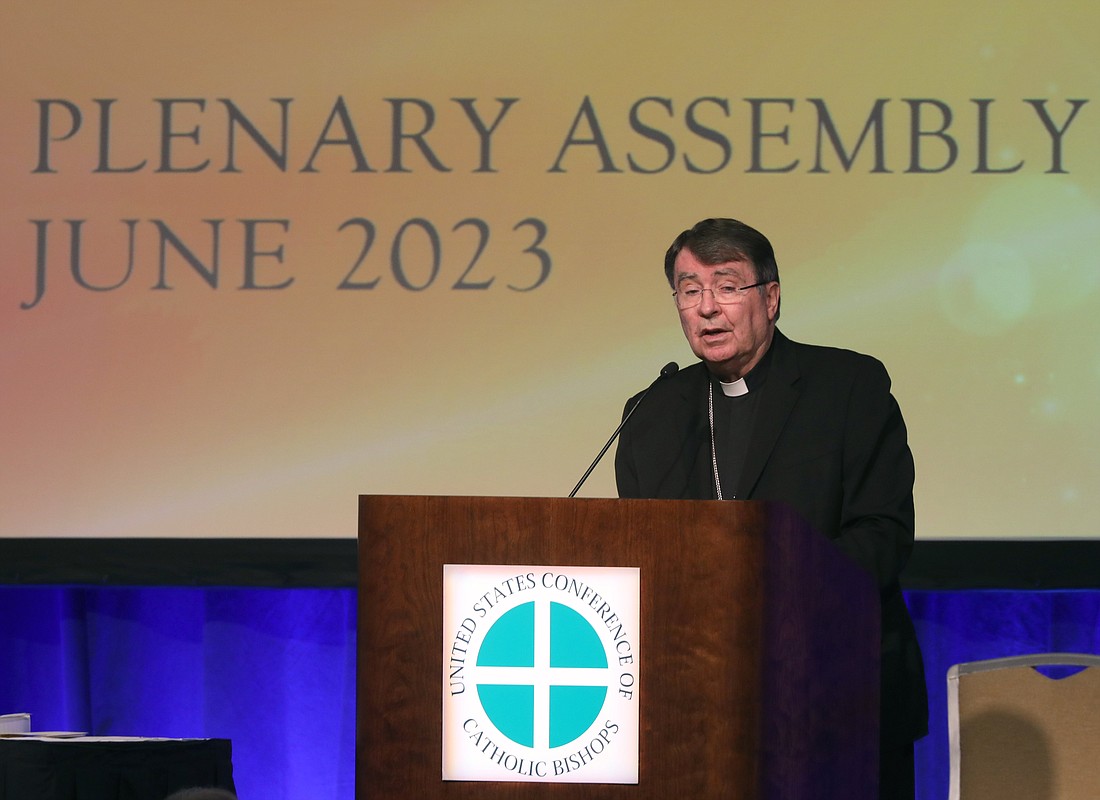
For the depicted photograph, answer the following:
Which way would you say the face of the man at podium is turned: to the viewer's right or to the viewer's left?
to the viewer's left

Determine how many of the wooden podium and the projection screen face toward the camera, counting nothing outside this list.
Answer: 2

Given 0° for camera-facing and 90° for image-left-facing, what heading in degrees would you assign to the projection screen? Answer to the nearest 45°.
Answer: approximately 0°

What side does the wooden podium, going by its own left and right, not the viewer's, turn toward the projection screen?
back

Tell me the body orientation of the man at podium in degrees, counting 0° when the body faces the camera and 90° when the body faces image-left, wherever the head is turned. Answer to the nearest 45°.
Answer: approximately 45°
